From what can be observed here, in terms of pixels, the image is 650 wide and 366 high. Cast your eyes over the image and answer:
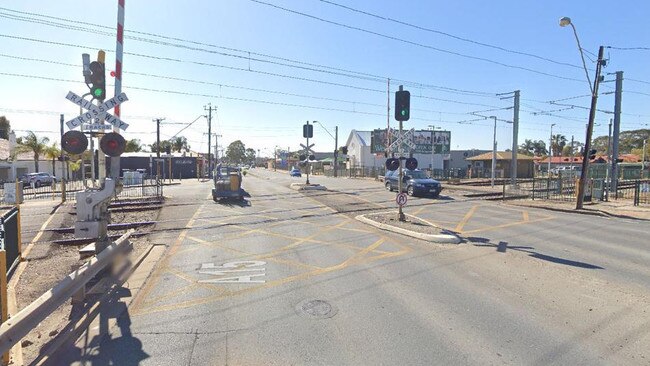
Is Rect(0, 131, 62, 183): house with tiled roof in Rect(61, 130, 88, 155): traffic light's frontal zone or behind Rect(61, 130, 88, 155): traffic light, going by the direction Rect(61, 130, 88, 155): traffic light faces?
behind

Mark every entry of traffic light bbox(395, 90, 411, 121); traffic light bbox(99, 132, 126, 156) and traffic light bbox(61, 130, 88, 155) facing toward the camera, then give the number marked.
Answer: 3

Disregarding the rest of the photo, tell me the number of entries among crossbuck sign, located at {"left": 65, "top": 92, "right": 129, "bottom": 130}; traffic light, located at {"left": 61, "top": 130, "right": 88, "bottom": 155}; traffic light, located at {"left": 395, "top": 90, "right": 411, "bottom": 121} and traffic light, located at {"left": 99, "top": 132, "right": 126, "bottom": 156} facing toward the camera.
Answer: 4

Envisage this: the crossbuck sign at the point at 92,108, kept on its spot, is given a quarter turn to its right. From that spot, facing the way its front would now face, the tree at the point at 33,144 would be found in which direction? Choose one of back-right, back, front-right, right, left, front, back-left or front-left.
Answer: right

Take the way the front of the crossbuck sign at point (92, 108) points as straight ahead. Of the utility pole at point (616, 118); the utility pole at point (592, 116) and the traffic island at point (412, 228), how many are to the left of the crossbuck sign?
3

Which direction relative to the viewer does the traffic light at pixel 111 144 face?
toward the camera

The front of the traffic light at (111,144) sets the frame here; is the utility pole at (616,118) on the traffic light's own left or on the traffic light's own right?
on the traffic light's own left

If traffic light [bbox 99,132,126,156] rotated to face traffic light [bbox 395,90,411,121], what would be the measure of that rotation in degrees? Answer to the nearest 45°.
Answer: approximately 90° to its left

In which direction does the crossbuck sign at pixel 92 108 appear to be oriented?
toward the camera

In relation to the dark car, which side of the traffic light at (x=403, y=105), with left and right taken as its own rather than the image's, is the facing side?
back

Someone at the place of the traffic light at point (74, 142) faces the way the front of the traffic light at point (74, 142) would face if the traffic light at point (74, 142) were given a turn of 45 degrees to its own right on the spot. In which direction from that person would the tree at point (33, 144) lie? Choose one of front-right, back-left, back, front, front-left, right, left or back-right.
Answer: back-right

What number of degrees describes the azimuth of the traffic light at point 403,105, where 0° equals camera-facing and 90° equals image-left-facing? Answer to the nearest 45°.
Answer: approximately 0°

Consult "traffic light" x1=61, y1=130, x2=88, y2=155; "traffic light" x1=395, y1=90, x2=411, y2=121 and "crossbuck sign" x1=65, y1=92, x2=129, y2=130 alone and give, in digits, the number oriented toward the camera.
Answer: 3
